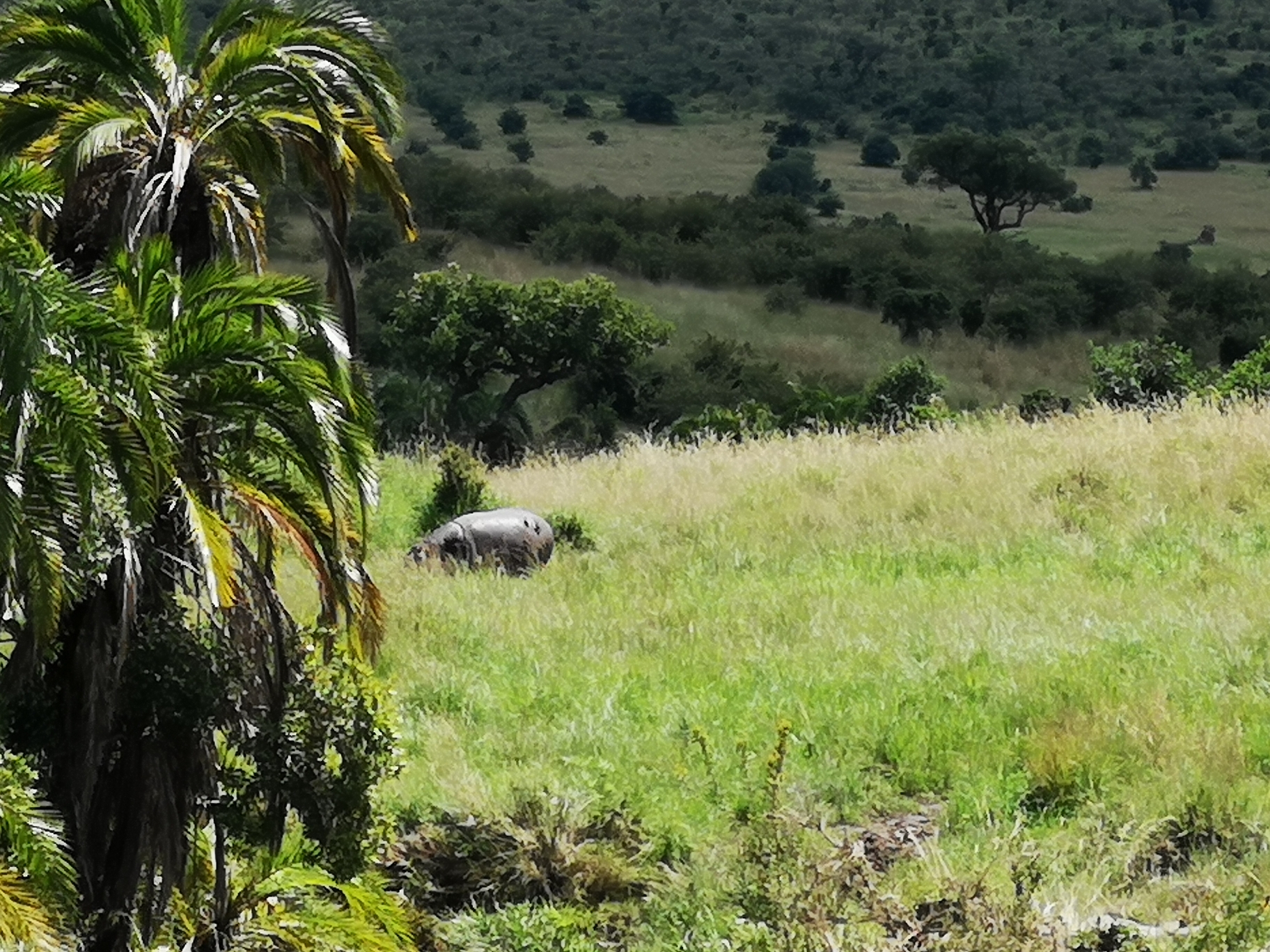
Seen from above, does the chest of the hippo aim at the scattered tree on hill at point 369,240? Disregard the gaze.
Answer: no

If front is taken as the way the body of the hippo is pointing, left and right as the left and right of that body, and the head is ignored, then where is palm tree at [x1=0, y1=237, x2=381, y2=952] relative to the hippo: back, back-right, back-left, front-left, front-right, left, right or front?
left

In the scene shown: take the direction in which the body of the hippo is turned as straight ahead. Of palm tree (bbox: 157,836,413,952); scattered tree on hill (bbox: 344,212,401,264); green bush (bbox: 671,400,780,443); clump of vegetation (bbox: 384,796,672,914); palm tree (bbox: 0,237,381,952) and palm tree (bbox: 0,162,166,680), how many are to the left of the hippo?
4

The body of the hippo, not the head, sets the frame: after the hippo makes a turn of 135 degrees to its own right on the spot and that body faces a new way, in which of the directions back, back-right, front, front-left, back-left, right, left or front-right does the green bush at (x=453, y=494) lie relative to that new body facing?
front-left

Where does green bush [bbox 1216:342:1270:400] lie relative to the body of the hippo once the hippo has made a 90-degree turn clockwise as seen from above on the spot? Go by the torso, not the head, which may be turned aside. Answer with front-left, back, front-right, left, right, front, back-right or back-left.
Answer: front-right

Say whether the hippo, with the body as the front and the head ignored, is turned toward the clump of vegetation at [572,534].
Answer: no

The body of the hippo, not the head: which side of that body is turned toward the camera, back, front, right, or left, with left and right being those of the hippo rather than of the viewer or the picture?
left

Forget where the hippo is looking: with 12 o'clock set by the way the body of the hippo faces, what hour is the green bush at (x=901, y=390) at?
The green bush is roughly at 4 o'clock from the hippo.

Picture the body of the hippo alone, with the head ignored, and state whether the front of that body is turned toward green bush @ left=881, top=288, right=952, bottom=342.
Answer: no

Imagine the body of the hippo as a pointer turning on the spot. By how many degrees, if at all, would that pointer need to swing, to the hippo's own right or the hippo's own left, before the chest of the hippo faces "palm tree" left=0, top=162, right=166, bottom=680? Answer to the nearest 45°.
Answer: approximately 90° to the hippo's own left

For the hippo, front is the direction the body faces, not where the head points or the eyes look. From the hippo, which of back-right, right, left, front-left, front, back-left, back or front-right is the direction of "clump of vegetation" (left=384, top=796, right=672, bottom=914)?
left

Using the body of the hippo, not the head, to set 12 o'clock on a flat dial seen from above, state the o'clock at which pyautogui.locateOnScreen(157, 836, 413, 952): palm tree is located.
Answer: The palm tree is roughly at 9 o'clock from the hippo.

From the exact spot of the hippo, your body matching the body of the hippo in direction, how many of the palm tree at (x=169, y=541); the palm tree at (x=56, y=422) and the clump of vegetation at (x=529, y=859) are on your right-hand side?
0

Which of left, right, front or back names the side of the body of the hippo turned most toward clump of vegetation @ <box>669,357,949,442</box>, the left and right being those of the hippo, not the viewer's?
right

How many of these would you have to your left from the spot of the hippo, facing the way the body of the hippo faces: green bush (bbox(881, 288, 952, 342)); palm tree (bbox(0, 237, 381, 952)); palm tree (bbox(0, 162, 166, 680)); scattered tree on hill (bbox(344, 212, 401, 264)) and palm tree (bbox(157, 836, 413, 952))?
3

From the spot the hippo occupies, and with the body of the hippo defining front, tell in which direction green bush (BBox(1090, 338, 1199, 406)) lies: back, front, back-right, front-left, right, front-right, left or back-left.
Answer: back-right

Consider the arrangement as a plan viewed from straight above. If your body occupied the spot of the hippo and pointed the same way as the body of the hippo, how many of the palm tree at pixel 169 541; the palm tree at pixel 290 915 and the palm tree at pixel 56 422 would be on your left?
3
